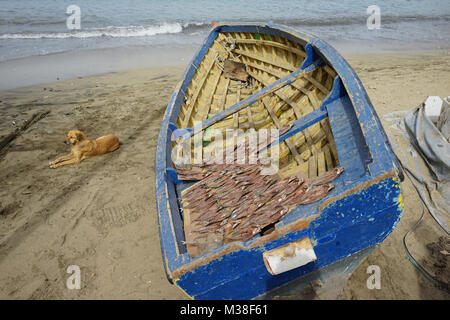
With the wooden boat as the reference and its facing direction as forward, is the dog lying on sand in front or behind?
in front

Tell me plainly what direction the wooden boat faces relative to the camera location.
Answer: facing away from the viewer and to the left of the viewer
